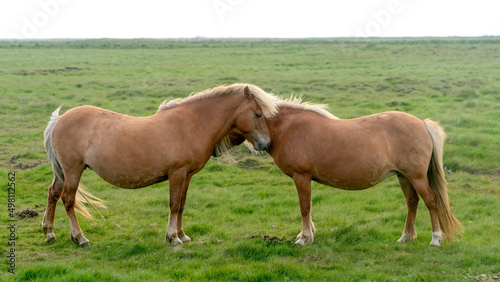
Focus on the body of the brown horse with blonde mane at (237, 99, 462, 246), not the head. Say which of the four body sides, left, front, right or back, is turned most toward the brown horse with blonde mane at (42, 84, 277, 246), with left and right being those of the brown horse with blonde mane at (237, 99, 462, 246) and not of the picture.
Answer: front

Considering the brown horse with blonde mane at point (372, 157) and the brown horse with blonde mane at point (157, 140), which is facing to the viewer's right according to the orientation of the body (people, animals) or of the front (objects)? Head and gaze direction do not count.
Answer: the brown horse with blonde mane at point (157, 140)

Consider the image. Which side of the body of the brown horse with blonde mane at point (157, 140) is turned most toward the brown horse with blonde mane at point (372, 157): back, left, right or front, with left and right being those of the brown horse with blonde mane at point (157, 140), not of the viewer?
front

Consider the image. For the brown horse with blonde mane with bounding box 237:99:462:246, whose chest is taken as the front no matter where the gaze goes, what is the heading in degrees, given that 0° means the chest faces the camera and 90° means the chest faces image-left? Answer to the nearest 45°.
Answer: approximately 90°

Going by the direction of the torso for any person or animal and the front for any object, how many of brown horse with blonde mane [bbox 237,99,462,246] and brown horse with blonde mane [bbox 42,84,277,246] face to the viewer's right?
1

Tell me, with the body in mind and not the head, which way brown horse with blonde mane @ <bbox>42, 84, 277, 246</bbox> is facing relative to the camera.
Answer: to the viewer's right
